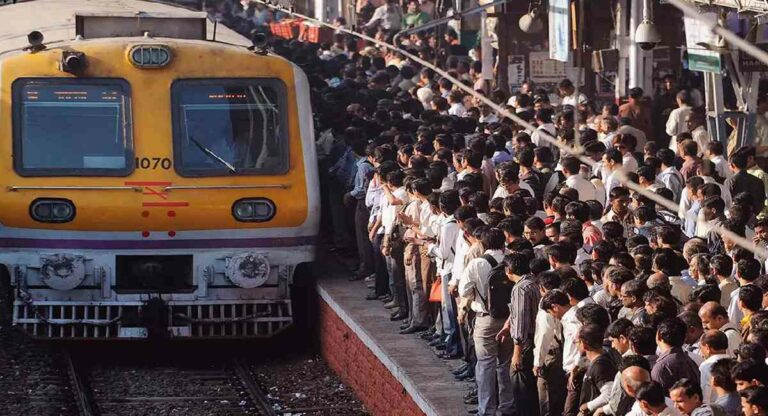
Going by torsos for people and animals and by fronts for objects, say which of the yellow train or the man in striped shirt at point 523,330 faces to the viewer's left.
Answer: the man in striped shirt

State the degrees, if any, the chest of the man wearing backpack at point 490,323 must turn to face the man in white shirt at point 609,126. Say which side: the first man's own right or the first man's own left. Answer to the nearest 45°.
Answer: approximately 45° to the first man's own right

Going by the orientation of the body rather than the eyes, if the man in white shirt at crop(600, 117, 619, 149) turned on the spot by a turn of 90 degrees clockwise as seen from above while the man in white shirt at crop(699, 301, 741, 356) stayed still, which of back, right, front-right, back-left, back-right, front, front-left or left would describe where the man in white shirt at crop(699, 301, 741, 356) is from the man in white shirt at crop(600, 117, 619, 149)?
back

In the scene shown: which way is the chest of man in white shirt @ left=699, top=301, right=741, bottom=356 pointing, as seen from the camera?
to the viewer's left

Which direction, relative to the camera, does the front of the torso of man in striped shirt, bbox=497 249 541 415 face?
to the viewer's left

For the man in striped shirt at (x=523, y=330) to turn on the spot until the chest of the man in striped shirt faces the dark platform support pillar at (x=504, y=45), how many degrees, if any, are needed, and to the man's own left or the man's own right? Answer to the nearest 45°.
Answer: approximately 90° to the man's own right

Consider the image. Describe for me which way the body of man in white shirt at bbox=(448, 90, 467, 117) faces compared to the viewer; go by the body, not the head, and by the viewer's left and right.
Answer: facing to the left of the viewer

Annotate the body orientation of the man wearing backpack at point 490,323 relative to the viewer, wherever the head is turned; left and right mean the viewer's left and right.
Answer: facing away from the viewer and to the left of the viewer

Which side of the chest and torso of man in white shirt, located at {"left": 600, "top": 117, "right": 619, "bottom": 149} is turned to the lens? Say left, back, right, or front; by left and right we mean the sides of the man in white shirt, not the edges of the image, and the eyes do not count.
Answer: left

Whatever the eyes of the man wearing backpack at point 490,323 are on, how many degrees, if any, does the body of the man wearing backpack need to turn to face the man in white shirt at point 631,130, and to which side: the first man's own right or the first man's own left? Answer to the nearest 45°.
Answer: approximately 45° to the first man's own right

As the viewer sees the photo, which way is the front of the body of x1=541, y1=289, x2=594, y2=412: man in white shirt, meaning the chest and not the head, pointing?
to the viewer's left

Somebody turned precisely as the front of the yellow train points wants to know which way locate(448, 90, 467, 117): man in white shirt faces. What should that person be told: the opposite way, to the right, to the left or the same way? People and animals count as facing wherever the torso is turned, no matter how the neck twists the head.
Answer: to the right
